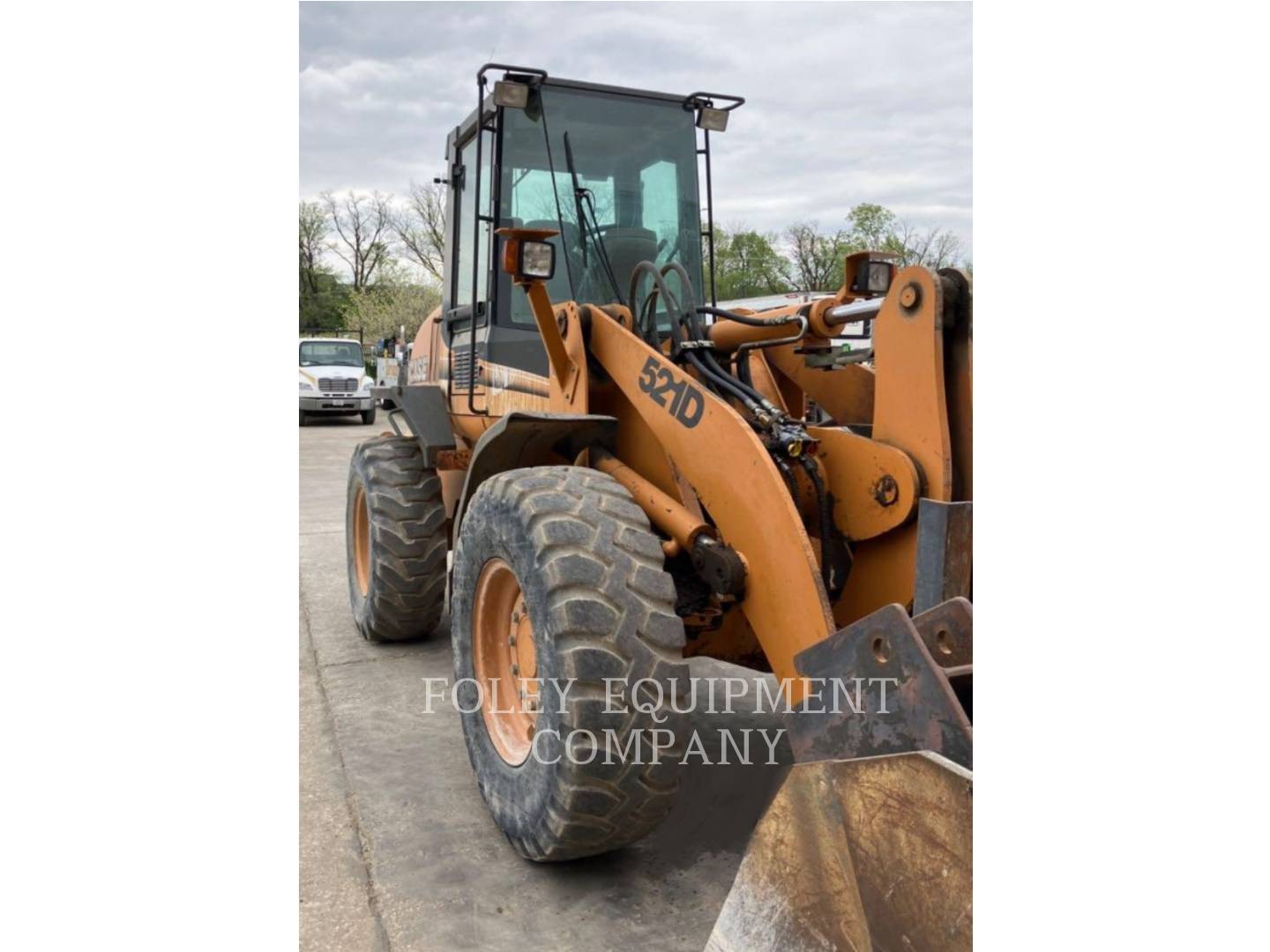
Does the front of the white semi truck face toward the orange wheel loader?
yes

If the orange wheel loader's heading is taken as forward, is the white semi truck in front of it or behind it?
behind

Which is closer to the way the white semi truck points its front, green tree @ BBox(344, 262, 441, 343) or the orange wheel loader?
the orange wheel loader

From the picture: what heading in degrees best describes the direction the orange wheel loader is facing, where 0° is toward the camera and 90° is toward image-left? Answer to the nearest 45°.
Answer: approximately 315°

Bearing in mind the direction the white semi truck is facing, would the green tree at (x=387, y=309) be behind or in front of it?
behind

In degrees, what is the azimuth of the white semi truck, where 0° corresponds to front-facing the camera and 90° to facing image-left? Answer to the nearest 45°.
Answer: approximately 0°
